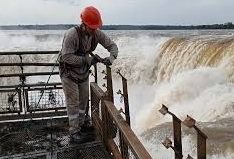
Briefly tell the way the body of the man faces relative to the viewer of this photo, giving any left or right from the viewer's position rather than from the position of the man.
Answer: facing the viewer and to the right of the viewer

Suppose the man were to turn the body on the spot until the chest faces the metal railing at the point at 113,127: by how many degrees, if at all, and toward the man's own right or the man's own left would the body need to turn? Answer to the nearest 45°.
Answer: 0° — they already face it

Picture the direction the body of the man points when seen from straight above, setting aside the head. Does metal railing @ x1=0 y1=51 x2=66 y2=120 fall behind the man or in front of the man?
behind
